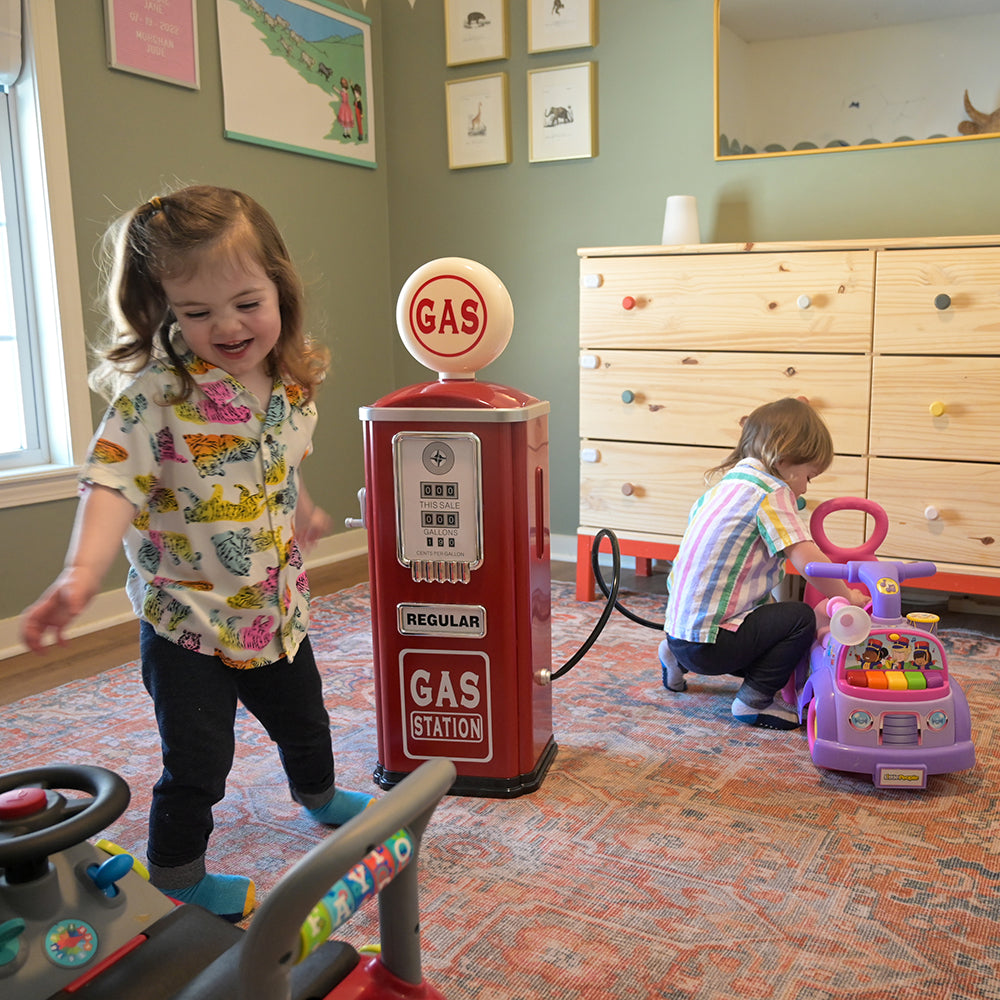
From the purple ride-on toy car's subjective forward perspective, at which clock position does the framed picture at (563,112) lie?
The framed picture is roughly at 5 o'clock from the purple ride-on toy car.

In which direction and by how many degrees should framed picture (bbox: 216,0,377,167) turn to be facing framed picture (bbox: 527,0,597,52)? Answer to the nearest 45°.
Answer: approximately 45° to its left

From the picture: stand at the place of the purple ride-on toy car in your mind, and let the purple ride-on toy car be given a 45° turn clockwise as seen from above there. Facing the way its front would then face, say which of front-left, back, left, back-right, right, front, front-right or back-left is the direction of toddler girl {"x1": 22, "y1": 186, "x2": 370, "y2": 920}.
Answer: front

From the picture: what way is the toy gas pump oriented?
toward the camera

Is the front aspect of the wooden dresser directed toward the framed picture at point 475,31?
no

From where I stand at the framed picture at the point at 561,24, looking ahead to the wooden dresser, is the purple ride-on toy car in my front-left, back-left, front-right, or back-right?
front-right

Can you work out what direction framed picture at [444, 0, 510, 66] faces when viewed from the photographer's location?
facing the viewer

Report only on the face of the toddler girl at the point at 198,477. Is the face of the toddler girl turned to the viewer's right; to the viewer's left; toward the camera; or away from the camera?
toward the camera

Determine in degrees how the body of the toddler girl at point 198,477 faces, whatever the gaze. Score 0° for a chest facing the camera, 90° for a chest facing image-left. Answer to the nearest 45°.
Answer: approximately 315°

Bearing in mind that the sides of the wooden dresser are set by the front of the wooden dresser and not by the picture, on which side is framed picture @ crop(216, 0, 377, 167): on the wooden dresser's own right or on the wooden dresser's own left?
on the wooden dresser's own right

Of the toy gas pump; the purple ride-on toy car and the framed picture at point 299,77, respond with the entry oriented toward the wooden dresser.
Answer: the framed picture

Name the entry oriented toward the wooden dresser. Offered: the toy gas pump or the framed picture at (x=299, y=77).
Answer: the framed picture

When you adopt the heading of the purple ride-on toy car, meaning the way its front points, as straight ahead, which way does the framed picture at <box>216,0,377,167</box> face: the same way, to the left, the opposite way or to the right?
to the left

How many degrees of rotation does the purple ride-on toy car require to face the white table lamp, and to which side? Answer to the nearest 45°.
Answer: approximately 135° to its right

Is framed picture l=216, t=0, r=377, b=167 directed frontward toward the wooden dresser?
yes

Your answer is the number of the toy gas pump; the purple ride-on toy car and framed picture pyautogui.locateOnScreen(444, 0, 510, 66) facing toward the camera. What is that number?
3

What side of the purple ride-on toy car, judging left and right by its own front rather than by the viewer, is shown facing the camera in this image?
front

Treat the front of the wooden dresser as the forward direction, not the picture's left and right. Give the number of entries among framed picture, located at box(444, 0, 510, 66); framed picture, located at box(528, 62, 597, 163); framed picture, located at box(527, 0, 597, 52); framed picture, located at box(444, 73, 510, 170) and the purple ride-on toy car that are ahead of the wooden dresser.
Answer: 1

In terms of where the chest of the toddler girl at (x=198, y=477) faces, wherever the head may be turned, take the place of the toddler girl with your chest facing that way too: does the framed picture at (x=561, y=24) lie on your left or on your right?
on your left
